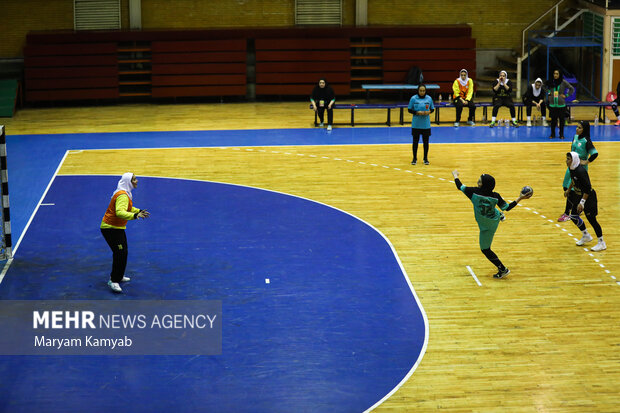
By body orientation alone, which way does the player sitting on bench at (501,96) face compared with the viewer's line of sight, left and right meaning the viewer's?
facing the viewer

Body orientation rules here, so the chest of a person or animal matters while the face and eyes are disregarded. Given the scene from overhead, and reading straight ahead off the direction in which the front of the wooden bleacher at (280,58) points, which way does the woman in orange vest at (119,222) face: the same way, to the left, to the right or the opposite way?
to the left

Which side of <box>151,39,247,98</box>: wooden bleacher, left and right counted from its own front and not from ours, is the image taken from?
front

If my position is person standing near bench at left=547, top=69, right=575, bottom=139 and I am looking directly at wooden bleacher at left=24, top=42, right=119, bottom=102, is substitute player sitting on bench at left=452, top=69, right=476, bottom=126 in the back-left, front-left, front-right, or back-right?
front-right

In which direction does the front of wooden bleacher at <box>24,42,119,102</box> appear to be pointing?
toward the camera

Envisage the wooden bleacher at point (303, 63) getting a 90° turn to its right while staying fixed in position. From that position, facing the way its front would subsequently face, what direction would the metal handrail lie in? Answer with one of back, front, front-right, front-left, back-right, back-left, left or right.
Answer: back

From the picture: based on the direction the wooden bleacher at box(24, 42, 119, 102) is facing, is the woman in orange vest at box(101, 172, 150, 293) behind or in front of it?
in front

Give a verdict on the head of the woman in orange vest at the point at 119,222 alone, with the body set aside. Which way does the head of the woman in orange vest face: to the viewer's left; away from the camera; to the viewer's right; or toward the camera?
to the viewer's right

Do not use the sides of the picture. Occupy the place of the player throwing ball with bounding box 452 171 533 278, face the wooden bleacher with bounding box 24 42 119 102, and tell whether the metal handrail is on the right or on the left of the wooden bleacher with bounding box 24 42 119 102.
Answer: right

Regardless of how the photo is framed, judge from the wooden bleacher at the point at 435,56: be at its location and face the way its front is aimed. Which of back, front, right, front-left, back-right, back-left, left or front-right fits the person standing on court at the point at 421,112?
front

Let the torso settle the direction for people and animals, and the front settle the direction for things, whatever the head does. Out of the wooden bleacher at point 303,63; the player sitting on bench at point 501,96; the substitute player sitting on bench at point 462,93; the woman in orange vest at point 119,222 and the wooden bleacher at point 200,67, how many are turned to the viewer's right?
1
